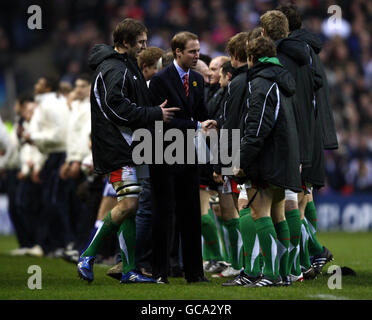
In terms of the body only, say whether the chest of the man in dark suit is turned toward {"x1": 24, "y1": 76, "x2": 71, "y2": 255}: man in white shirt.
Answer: no

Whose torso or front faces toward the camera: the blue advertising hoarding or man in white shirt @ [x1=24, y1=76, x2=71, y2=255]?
the blue advertising hoarding

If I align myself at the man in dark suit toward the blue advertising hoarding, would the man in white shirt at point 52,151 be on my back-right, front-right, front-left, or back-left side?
front-left

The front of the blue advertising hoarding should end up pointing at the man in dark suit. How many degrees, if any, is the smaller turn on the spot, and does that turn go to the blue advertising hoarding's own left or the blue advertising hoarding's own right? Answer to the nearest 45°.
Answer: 0° — it already faces them

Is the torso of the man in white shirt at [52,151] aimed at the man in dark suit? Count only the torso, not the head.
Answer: no

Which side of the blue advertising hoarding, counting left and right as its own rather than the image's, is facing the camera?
front

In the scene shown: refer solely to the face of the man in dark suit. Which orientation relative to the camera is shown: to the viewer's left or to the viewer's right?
to the viewer's right

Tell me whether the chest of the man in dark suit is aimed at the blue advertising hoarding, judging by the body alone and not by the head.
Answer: no

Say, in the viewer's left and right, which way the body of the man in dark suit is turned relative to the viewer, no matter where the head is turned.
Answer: facing the viewer and to the right of the viewer
